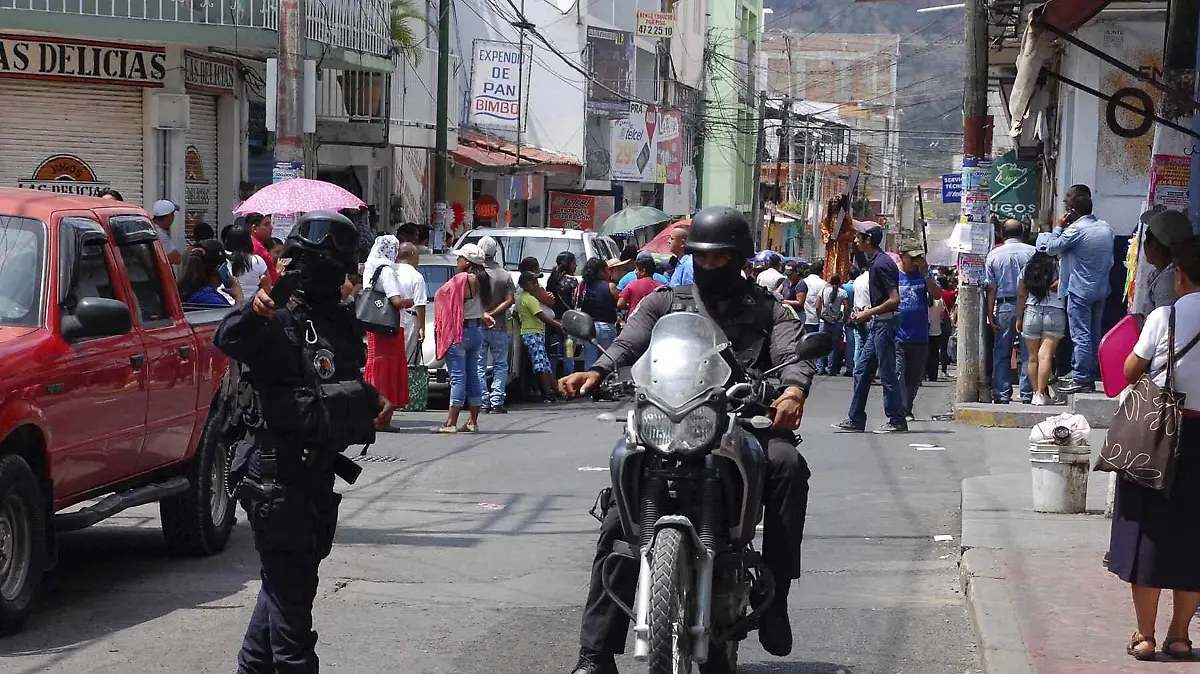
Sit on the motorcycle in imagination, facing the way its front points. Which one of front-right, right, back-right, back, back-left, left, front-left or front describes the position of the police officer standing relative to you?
right

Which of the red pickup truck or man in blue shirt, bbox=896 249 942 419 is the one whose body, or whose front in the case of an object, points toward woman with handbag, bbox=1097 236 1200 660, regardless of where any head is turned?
the man in blue shirt

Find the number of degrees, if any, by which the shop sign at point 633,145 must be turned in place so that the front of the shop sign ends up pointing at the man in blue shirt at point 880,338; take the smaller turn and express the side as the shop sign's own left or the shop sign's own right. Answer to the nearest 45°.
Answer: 0° — it already faces them

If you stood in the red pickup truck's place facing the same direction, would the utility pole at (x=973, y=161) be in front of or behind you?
behind

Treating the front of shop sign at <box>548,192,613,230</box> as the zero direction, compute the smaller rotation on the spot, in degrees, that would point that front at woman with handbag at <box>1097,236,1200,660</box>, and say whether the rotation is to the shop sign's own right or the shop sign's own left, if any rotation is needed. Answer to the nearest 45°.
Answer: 0° — it already faces them

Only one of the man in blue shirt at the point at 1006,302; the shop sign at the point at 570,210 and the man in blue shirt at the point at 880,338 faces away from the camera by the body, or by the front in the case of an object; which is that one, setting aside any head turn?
the man in blue shirt at the point at 1006,302

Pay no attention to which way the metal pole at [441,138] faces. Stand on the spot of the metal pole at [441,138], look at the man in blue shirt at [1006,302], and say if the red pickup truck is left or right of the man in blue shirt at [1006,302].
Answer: right

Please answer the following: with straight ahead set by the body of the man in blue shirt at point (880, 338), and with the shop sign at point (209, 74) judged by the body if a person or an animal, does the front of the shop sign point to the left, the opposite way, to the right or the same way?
the opposite way

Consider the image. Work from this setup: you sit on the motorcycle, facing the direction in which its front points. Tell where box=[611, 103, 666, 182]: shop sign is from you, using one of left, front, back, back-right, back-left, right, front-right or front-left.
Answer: back

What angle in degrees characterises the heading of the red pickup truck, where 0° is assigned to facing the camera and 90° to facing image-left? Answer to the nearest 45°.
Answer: approximately 45°

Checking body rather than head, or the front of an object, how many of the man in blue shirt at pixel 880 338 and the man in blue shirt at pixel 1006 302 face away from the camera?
1

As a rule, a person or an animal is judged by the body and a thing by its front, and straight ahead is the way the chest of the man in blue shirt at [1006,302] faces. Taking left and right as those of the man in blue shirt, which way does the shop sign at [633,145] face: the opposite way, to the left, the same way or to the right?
the opposite way

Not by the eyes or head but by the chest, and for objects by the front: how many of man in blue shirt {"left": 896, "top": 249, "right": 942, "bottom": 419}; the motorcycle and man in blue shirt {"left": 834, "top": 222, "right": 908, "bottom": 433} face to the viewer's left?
1

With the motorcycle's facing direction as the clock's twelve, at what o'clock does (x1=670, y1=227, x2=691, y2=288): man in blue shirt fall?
The man in blue shirt is roughly at 6 o'clock from the motorcycle.

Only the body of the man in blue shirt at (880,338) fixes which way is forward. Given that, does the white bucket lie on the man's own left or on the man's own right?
on the man's own left
